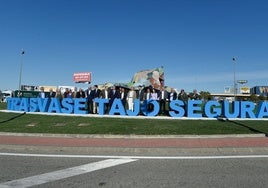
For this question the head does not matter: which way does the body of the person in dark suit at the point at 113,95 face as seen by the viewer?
toward the camera

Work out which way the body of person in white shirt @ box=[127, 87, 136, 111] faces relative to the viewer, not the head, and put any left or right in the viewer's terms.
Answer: facing the viewer

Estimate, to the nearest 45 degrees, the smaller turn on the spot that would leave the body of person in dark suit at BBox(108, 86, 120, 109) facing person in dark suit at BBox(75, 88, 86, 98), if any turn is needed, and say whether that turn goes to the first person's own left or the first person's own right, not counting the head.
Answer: approximately 135° to the first person's own right

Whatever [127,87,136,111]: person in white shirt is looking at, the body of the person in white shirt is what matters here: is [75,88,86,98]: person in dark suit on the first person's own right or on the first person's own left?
on the first person's own right

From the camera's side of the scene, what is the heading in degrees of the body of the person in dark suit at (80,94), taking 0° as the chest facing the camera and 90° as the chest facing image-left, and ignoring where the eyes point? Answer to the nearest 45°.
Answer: approximately 0°

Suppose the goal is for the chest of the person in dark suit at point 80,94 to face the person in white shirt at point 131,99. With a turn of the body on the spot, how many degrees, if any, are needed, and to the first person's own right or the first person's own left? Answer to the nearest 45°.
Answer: approximately 45° to the first person's own left

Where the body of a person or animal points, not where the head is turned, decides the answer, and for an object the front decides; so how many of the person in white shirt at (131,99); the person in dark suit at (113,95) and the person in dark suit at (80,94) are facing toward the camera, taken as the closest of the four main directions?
3

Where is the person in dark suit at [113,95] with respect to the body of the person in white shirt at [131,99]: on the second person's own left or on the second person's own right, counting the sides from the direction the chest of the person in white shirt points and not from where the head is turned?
on the second person's own right
